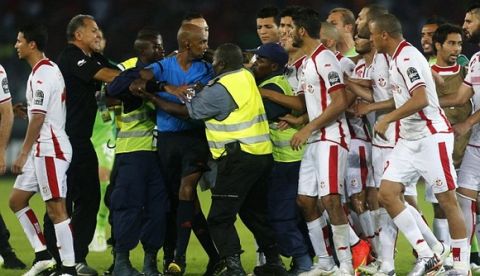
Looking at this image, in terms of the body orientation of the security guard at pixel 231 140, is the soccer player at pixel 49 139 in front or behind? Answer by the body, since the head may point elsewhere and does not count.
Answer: in front

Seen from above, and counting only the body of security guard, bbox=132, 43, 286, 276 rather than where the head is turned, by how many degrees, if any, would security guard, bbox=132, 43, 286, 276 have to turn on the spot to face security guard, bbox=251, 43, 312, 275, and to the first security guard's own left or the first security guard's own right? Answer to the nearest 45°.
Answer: approximately 90° to the first security guard's own right

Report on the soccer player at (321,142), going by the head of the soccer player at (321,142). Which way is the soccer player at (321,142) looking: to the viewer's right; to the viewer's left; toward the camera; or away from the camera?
to the viewer's left

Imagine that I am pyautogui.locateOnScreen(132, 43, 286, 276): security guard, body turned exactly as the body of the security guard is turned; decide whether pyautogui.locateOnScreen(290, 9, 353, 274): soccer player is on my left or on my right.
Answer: on my right

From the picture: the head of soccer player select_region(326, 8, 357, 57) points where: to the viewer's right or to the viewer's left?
to the viewer's left
